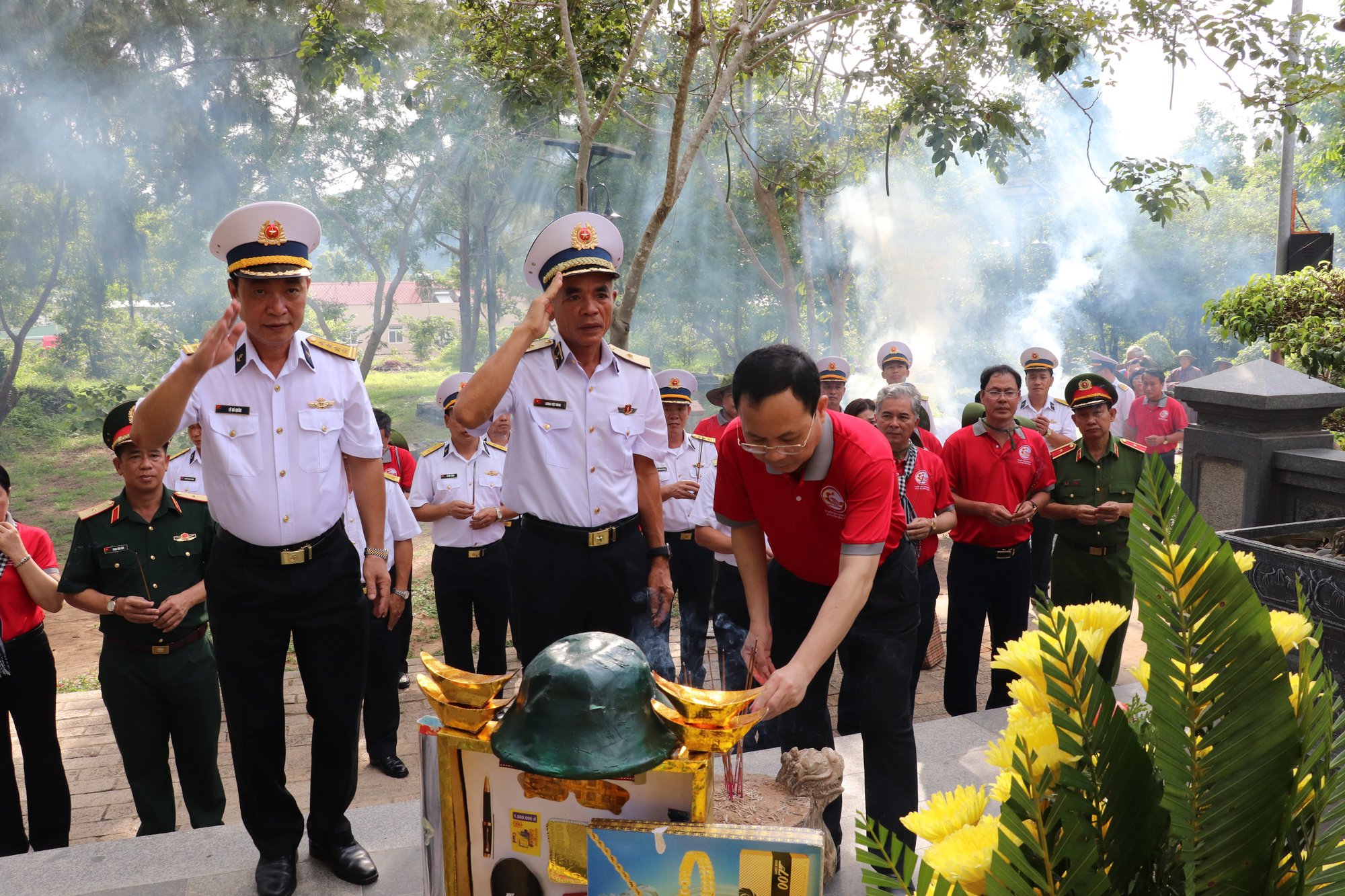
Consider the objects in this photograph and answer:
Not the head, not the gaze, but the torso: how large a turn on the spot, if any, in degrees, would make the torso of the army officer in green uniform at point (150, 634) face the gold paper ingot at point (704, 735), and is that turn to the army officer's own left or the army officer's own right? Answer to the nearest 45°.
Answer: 0° — they already face it

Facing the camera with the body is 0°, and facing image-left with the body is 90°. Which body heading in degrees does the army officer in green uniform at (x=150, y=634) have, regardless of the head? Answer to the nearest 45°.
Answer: approximately 0°

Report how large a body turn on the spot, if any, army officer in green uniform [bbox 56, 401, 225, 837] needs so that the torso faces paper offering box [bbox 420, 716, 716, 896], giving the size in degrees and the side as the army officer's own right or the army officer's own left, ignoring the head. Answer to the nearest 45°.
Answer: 0° — they already face it

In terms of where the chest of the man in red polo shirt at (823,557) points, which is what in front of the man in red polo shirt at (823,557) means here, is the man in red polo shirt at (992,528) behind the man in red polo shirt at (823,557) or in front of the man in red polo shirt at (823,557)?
behind

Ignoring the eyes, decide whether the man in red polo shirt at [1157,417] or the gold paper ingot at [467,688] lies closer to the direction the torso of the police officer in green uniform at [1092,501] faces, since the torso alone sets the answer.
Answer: the gold paper ingot

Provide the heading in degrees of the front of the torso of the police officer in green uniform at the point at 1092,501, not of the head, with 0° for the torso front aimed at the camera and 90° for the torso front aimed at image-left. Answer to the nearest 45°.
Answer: approximately 0°
